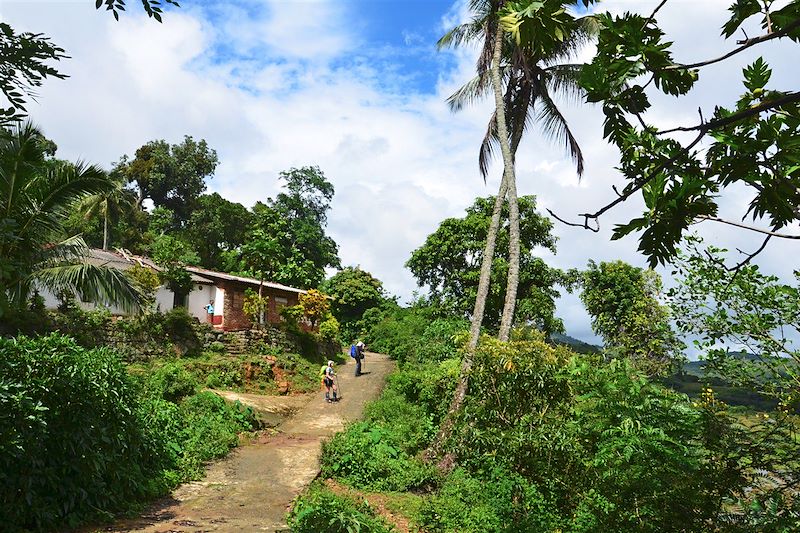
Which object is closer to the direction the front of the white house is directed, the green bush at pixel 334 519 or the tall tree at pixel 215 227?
the green bush

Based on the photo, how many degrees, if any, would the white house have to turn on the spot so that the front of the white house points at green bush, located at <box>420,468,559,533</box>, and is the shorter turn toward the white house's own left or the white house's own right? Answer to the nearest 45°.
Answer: approximately 45° to the white house's own right

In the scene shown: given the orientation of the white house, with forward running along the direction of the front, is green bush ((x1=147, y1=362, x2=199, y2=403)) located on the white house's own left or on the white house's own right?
on the white house's own right

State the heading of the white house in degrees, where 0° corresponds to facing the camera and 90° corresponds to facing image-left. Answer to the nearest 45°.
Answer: approximately 315°

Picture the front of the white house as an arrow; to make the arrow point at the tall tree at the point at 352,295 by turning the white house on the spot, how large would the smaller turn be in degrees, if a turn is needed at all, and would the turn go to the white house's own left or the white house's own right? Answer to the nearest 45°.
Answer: approximately 90° to the white house's own left

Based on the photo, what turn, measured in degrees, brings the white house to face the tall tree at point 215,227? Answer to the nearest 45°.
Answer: approximately 135° to its left

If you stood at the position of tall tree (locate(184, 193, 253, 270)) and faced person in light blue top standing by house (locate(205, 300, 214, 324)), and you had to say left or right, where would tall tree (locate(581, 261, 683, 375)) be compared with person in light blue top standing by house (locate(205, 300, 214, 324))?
left

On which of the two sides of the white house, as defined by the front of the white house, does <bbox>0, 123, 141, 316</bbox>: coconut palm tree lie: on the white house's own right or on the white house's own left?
on the white house's own right

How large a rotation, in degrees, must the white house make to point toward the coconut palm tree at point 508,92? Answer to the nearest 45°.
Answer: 0° — it already faces it

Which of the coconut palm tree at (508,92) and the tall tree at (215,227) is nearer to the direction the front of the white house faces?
the coconut palm tree
